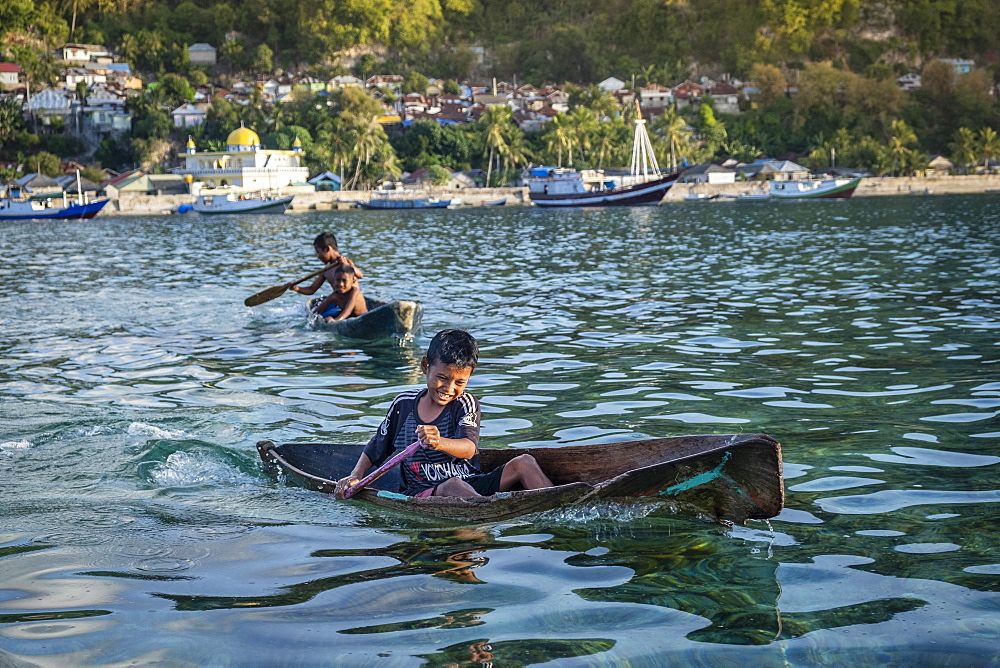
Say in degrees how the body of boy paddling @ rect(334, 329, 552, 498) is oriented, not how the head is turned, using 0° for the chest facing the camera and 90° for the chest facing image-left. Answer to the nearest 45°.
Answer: approximately 315°

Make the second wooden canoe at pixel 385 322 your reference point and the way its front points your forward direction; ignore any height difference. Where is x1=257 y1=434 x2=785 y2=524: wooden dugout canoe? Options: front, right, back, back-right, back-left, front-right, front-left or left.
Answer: front-right

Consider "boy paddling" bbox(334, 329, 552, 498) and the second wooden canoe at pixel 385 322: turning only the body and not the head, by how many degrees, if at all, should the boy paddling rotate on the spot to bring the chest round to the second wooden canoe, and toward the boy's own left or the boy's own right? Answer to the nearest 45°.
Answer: approximately 135° to the boy's own left

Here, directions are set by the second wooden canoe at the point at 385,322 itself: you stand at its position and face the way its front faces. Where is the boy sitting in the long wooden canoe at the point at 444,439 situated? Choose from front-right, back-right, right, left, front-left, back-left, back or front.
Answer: front-right
